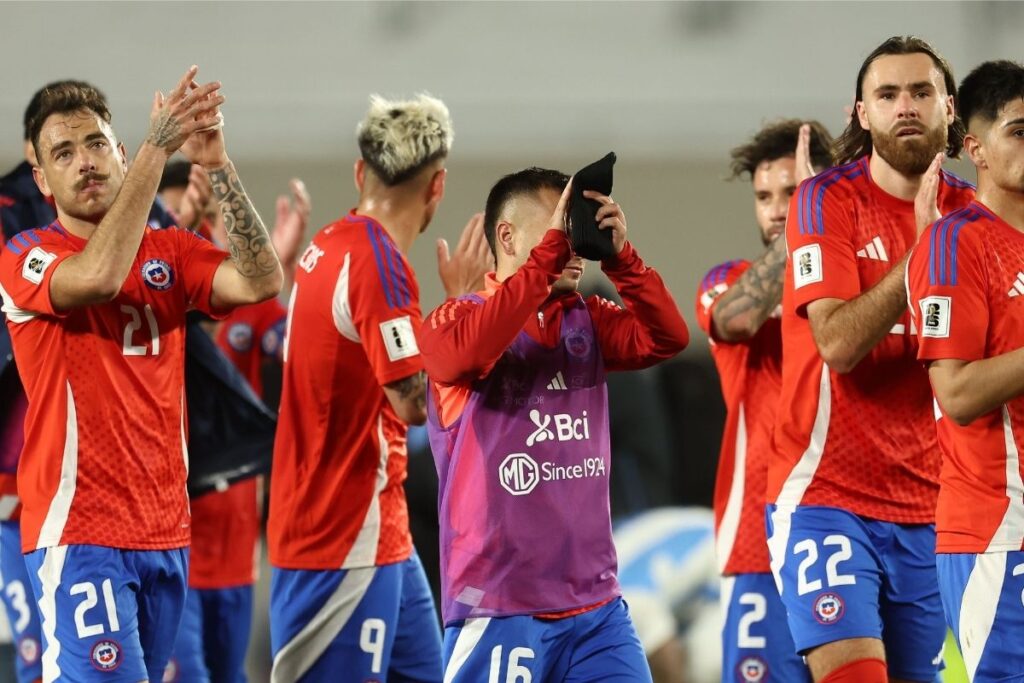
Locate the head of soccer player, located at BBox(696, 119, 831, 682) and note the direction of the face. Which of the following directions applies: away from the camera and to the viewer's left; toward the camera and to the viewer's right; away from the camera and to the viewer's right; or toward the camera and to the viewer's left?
toward the camera and to the viewer's left

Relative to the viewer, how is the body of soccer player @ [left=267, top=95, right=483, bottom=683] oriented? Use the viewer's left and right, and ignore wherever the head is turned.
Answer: facing away from the viewer and to the right of the viewer

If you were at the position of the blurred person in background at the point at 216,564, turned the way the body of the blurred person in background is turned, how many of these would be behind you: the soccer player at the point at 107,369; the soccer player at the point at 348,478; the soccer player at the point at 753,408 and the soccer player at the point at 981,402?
0

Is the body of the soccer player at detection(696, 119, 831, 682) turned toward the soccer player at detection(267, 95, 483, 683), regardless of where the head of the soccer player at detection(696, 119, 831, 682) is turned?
no

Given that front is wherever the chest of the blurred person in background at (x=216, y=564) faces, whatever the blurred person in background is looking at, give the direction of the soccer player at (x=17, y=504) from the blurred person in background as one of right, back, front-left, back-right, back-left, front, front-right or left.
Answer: right

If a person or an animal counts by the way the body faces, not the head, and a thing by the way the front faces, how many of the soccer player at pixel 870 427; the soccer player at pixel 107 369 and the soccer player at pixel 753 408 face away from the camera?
0

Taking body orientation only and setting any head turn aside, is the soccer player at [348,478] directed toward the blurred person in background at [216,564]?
no

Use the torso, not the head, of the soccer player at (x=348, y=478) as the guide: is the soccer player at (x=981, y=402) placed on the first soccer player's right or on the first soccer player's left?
on the first soccer player's right

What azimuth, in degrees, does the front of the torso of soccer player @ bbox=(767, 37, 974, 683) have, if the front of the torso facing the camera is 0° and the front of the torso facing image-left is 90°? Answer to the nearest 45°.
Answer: approximately 315°

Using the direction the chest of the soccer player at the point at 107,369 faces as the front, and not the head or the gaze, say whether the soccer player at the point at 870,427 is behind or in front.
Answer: in front

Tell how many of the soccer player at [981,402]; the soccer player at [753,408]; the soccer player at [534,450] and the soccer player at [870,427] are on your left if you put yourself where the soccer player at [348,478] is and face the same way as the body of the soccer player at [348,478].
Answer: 0

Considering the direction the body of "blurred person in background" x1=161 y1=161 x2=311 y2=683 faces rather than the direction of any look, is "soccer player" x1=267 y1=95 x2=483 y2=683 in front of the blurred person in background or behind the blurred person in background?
in front

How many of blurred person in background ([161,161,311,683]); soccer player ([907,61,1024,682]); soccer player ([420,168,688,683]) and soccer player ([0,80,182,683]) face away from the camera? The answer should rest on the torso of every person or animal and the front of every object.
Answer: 0

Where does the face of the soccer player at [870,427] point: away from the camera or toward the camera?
toward the camera

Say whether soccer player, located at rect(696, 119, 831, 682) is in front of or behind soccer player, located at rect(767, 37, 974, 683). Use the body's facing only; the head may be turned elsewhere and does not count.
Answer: behind

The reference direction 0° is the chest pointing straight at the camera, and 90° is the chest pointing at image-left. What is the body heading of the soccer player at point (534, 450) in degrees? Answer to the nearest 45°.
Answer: approximately 315°
